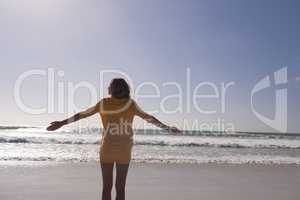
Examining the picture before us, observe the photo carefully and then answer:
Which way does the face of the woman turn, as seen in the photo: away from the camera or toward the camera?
away from the camera

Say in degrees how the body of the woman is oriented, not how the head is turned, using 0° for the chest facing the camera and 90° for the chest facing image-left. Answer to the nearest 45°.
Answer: approximately 180°
